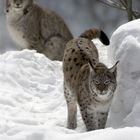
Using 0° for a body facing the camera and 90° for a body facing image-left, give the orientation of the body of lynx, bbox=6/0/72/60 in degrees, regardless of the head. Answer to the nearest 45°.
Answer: approximately 45°

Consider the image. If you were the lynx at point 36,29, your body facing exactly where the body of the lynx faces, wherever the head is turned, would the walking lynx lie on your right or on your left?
on your left
